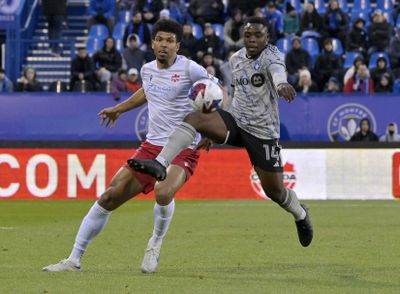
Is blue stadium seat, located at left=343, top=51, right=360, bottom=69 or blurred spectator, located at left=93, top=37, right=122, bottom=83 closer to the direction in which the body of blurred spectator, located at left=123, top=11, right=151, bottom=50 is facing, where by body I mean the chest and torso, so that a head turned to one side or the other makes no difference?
the blurred spectator

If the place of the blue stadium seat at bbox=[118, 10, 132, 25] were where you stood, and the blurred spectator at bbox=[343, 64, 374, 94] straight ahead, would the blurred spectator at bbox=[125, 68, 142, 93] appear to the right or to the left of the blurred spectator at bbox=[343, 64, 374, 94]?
right

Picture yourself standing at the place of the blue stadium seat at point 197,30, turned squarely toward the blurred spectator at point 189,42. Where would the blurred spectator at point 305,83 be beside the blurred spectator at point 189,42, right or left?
left

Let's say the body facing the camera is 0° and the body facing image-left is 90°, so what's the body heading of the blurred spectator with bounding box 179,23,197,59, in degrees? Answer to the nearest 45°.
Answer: approximately 0°

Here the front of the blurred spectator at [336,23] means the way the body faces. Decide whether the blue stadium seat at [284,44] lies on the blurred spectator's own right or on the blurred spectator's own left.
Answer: on the blurred spectator's own right

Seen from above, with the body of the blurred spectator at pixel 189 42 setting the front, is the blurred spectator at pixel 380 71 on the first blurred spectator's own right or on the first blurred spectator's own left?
on the first blurred spectator's own left

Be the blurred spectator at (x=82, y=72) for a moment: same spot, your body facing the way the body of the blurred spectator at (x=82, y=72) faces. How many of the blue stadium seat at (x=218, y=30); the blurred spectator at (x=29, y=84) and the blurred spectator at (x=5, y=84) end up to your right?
2

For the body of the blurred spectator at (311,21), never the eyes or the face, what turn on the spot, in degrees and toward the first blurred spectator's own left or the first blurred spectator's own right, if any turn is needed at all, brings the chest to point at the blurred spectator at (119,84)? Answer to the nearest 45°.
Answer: approximately 45° to the first blurred spectator's own right

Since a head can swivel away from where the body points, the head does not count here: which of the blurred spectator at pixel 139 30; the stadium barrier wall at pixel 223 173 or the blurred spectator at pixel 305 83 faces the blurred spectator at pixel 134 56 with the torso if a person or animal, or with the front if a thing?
the blurred spectator at pixel 139 30

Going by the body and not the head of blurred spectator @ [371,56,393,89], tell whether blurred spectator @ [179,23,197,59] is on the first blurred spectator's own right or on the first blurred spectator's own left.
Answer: on the first blurred spectator's own right

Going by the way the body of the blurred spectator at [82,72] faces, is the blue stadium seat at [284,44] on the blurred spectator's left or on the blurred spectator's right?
on the blurred spectator's left

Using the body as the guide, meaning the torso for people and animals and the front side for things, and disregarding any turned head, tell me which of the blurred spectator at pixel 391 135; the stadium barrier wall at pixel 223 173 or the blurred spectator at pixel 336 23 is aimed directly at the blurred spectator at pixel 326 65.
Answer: the blurred spectator at pixel 336 23

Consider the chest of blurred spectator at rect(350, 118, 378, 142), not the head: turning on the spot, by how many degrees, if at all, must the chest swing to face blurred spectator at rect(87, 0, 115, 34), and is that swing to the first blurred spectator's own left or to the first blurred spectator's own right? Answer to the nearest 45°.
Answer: approximately 135° to the first blurred spectator's own right

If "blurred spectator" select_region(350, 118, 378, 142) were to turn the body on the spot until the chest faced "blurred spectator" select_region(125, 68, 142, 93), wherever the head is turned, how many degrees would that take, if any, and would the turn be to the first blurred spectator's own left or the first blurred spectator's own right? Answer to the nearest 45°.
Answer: approximately 90° to the first blurred spectator's own right

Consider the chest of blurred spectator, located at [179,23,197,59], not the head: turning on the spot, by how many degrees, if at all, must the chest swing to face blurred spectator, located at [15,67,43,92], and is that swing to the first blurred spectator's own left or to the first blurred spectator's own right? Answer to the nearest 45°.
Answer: approximately 90° to the first blurred spectator's own right

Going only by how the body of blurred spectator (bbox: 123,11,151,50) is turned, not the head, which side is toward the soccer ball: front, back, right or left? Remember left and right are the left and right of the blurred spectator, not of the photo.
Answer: front
